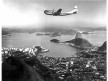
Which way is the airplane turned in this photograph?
to the viewer's left
